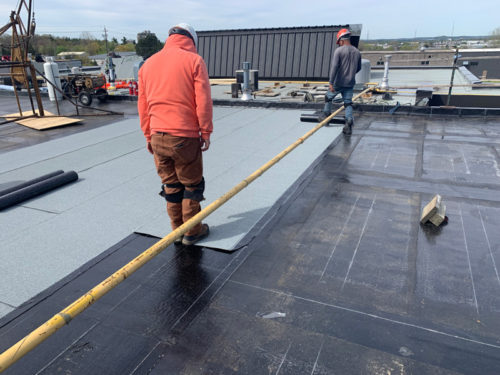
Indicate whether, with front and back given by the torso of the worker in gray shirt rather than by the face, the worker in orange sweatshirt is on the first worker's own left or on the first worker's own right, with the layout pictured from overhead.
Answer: on the first worker's own left

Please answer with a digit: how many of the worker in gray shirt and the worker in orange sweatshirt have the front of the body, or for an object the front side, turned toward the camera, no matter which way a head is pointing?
0

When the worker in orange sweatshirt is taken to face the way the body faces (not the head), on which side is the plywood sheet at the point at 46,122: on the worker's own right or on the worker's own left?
on the worker's own left

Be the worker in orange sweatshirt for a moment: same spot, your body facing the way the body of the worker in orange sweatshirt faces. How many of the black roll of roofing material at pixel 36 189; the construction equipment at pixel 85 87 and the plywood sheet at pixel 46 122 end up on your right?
0

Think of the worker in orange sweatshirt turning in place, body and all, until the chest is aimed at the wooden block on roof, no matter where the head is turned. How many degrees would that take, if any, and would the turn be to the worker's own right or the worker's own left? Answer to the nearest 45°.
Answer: approximately 45° to the worker's own right

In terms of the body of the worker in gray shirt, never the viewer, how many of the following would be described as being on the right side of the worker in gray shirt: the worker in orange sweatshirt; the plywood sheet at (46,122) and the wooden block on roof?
0

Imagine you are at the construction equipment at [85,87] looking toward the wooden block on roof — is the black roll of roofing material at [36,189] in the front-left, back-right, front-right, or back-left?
front-right

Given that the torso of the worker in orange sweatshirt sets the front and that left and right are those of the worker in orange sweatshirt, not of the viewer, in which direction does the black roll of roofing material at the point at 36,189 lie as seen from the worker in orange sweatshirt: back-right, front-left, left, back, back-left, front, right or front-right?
left

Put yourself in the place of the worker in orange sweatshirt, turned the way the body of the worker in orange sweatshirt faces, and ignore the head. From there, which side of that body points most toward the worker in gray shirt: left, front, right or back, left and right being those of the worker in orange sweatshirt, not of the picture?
front

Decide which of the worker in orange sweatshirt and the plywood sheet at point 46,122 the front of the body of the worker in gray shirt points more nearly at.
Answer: the plywood sheet

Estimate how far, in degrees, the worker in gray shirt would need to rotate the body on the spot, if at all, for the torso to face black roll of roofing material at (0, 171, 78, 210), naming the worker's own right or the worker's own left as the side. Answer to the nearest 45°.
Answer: approximately 90° to the worker's own left

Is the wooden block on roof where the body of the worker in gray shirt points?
no

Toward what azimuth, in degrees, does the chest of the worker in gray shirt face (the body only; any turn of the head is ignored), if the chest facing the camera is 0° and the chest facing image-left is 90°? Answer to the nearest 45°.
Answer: approximately 135°

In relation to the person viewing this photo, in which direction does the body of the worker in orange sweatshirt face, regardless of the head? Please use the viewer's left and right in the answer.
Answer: facing away from the viewer and to the right of the viewer
